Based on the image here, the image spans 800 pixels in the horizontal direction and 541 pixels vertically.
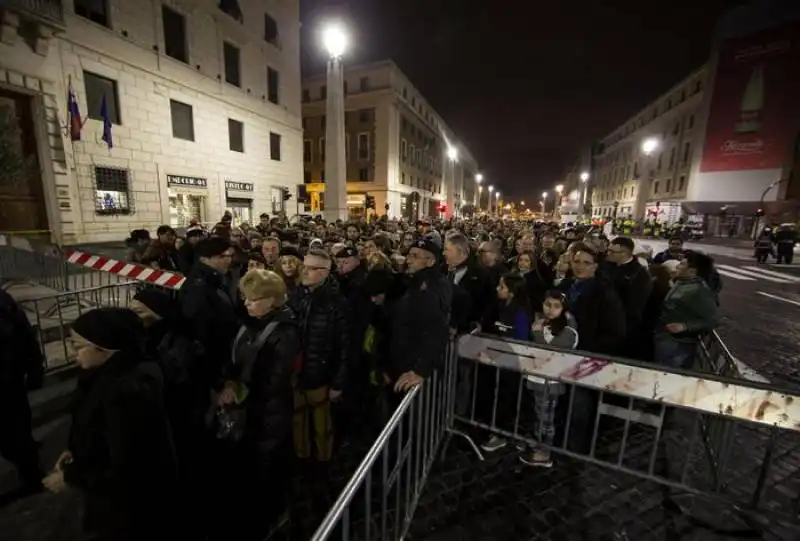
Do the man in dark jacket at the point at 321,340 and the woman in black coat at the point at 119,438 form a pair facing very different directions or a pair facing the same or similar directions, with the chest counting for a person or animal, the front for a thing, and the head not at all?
same or similar directions

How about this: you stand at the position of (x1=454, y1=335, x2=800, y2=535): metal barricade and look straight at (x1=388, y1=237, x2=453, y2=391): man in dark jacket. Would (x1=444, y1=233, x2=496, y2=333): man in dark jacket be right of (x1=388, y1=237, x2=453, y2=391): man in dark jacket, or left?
right

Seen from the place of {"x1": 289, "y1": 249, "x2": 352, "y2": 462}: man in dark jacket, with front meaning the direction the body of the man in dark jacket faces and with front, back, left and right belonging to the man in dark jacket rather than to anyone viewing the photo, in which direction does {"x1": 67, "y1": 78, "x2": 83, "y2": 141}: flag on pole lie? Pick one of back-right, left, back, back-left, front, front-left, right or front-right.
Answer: right

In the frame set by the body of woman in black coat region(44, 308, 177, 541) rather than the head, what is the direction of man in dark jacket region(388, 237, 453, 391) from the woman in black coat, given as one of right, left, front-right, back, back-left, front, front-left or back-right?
back

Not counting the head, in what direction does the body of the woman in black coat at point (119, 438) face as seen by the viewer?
to the viewer's left

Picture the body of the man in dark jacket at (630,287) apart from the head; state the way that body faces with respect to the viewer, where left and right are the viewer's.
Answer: facing the viewer and to the left of the viewer

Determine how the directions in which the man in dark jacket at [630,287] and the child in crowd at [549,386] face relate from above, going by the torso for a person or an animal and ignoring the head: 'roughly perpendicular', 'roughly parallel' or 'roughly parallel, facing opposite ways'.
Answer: roughly parallel

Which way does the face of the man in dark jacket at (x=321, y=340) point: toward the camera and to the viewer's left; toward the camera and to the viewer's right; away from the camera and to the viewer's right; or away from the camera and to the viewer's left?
toward the camera and to the viewer's left

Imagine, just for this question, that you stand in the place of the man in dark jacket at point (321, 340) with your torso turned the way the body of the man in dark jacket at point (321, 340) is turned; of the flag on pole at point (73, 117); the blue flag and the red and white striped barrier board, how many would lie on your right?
3
